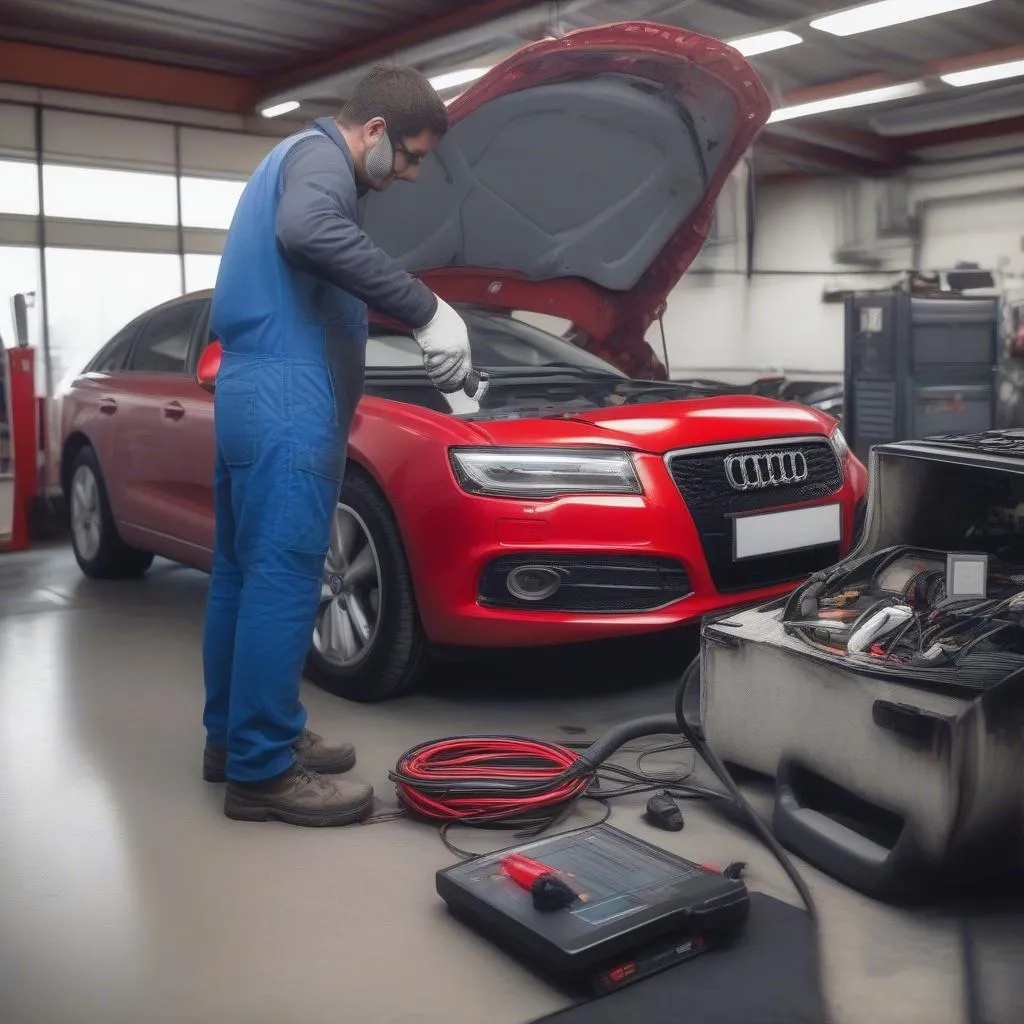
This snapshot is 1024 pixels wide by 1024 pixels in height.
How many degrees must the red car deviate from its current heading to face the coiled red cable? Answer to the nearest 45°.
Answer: approximately 45° to its right

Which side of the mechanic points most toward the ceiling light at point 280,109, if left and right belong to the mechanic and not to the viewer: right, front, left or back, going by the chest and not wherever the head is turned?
left

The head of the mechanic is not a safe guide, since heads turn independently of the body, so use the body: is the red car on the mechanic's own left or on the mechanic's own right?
on the mechanic's own left

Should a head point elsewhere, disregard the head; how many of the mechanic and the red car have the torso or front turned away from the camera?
0

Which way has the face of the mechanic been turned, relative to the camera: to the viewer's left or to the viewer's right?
to the viewer's right

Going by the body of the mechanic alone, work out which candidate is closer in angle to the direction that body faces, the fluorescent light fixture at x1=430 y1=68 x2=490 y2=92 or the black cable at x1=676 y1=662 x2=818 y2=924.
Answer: the black cable

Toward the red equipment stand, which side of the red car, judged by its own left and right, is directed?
back

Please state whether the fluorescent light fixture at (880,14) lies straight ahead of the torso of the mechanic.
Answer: no

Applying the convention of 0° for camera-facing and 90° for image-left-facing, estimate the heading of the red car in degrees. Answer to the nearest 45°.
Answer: approximately 315°

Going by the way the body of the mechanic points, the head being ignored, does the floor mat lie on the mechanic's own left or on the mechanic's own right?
on the mechanic's own right

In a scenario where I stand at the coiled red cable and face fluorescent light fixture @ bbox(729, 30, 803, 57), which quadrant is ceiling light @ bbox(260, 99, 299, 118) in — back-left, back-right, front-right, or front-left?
front-left

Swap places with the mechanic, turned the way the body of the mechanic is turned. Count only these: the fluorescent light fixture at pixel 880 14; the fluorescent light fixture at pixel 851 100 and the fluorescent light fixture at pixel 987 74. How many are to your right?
0

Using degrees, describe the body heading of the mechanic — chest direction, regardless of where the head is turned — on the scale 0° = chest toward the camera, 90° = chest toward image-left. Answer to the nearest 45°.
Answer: approximately 270°

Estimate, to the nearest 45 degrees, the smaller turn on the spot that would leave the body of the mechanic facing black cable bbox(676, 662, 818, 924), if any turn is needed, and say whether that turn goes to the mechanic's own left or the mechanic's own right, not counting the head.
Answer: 0° — they already face it
